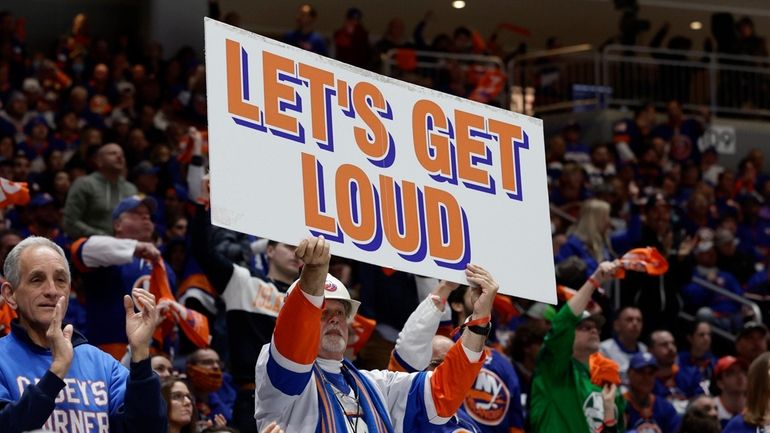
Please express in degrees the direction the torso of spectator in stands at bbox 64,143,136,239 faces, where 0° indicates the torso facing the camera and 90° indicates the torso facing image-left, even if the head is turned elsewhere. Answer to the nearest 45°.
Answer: approximately 315°

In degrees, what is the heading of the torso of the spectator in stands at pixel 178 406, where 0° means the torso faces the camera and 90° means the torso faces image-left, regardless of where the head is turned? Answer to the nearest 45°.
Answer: approximately 315°

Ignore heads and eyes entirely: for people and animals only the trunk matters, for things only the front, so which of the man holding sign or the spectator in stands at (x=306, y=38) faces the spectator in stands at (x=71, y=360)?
the spectator in stands at (x=306, y=38)

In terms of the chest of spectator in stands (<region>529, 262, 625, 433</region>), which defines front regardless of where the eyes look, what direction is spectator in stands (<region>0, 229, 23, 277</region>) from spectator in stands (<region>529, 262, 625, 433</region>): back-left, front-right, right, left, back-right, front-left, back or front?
back-right

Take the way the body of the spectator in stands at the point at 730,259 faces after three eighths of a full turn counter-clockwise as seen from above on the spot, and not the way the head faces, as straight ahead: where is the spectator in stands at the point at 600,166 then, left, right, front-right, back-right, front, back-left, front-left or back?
front-left

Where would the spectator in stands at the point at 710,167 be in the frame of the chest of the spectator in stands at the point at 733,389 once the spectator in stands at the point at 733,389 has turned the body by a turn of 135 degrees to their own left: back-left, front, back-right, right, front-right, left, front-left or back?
front
